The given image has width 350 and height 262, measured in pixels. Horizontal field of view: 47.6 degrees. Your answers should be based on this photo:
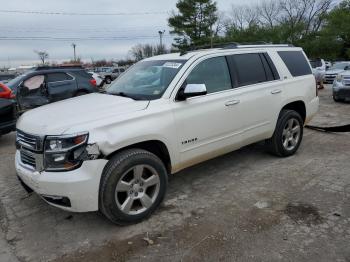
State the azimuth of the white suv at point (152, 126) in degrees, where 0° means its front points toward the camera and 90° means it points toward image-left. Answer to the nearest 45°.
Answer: approximately 45°

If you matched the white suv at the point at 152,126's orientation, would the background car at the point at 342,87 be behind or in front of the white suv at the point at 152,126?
behind

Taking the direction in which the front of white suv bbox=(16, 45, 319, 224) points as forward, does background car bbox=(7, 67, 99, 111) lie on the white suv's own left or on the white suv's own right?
on the white suv's own right

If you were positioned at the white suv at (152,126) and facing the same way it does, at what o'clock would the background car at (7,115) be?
The background car is roughly at 3 o'clock from the white suv.
